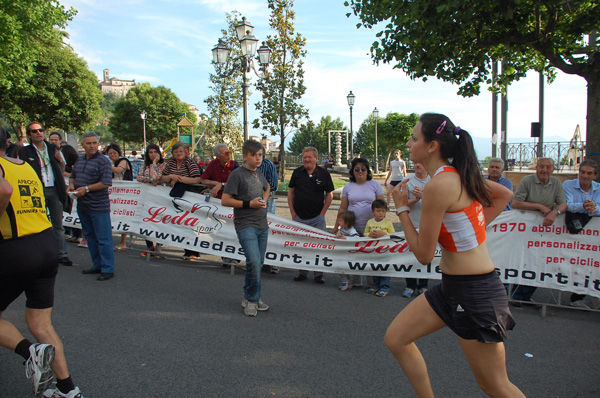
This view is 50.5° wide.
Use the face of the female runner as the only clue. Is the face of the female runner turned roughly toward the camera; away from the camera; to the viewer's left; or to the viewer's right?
to the viewer's left

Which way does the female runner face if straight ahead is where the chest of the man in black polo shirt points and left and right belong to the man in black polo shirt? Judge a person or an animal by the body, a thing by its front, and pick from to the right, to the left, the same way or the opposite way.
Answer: to the right

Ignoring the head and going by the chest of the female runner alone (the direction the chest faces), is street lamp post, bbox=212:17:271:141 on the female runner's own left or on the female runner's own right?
on the female runner's own right

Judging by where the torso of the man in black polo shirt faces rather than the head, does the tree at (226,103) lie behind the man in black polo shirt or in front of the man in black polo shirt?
behind

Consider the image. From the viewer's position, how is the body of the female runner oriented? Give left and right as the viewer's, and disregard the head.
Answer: facing to the left of the viewer

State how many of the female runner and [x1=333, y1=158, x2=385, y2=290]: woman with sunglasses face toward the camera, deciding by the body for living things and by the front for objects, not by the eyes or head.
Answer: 1

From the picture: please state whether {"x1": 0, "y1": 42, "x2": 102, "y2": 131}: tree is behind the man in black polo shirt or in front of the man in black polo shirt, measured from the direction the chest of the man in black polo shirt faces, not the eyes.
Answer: behind

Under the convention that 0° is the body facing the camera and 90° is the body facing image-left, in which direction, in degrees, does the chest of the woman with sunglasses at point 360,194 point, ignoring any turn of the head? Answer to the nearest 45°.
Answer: approximately 0°

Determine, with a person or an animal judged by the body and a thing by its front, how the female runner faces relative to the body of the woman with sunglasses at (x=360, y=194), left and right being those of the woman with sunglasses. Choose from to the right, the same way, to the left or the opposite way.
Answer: to the right

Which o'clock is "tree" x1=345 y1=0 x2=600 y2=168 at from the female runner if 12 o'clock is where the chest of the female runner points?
The tree is roughly at 3 o'clock from the female runner.

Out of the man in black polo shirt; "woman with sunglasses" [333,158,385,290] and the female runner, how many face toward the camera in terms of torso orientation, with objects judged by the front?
2

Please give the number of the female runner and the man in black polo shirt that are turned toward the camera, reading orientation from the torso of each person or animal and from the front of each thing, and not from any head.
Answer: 1
